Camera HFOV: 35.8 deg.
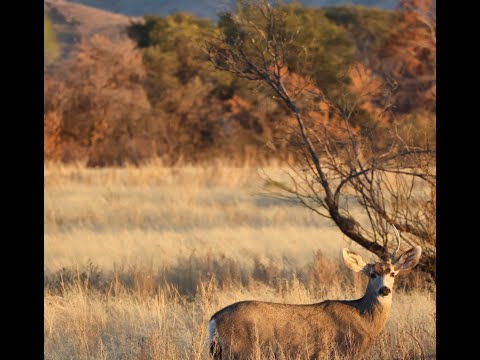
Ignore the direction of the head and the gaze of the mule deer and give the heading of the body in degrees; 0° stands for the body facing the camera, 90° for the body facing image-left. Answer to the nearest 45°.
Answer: approximately 270°
